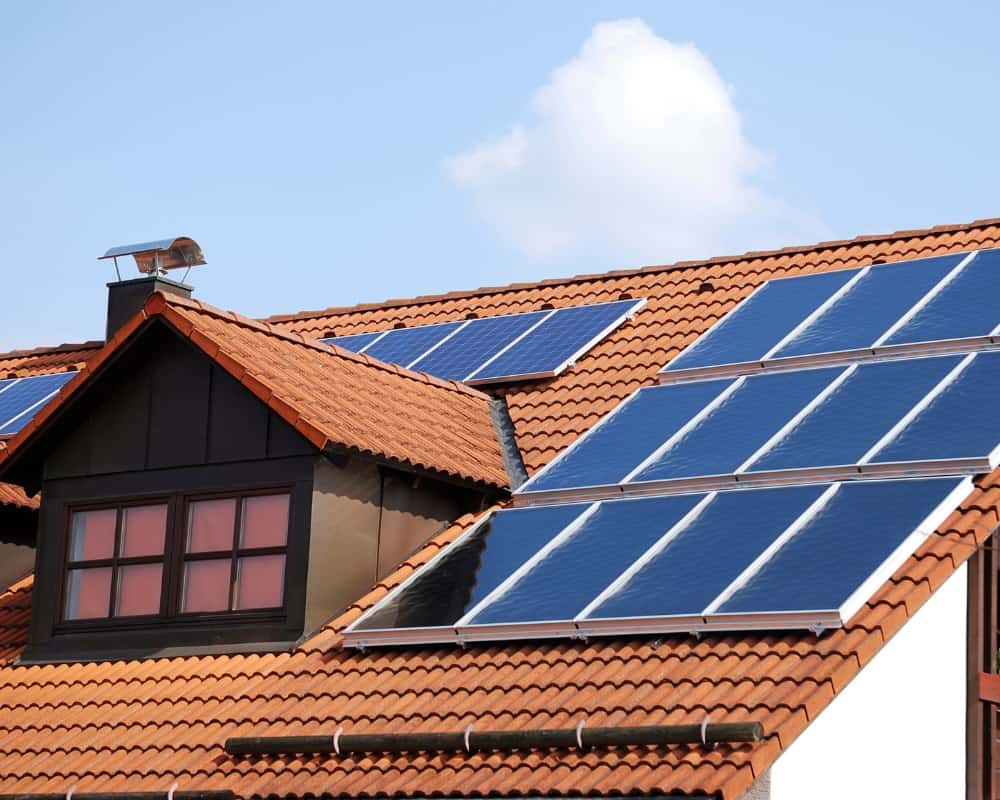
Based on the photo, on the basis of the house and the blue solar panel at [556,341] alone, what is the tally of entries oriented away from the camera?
0

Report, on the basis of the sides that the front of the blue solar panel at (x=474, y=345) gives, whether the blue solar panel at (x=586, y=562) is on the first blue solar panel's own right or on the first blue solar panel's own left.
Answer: on the first blue solar panel's own left

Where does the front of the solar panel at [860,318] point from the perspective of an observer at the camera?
facing the viewer and to the left of the viewer

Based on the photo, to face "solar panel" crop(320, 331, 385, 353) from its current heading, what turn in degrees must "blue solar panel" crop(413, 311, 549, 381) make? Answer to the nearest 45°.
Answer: approximately 90° to its right

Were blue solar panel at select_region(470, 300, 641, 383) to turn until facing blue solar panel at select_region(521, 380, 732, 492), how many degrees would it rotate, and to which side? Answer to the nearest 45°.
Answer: approximately 45° to its left

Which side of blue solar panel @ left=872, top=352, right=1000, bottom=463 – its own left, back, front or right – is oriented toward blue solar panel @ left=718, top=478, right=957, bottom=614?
front

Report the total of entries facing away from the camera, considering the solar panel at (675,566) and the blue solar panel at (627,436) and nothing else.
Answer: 0

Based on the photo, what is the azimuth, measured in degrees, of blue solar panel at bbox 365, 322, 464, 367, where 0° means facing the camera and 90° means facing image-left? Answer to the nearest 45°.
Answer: approximately 45°

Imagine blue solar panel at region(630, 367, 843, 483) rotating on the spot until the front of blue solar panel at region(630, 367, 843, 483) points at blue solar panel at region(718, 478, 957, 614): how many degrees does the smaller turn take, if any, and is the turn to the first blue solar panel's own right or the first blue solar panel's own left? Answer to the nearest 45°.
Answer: approximately 45° to the first blue solar panel's own left

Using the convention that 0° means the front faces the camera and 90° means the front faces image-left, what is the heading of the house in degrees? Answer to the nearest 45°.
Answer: approximately 45°

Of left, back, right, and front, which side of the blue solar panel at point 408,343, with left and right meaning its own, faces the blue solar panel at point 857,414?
left

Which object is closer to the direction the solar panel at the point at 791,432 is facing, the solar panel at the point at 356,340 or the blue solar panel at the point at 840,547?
the blue solar panel
